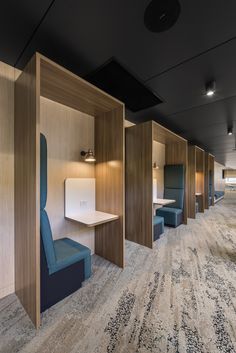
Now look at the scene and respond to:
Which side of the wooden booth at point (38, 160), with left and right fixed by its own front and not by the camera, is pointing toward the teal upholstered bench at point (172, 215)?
left

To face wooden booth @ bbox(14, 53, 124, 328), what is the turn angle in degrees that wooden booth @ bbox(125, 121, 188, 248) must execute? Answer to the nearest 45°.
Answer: approximately 90° to its right

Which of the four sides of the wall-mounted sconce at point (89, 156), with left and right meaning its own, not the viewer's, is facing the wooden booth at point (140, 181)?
left

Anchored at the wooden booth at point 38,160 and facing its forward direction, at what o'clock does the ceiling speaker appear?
The ceiling speaker is roughly at 12 o'clock from the wooden booth.

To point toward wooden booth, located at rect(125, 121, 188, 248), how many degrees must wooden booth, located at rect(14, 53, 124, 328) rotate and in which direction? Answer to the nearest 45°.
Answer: approximately 90° to its left

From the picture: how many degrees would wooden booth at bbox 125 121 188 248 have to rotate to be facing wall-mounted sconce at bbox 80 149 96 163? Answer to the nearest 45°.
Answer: approximately 90° to its right

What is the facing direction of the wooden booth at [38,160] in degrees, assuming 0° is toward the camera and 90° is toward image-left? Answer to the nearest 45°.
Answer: approximately 315°

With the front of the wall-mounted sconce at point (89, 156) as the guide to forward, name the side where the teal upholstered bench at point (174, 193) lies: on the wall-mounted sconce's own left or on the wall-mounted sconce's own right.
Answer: on the wall-mounted sconce's own left
